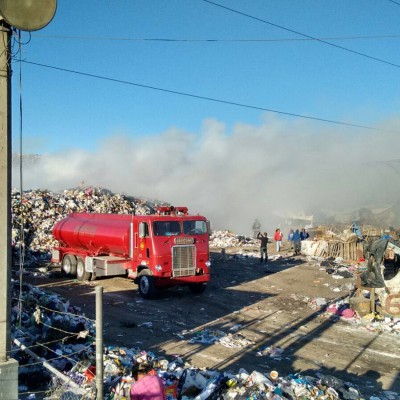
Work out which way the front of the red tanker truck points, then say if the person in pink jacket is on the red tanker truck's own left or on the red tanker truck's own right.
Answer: on the red tanker truck's own right

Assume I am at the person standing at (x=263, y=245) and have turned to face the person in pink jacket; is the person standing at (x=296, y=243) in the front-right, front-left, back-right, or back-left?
back-left

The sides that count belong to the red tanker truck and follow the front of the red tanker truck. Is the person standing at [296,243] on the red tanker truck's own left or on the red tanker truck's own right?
on the red tanker truck's own left

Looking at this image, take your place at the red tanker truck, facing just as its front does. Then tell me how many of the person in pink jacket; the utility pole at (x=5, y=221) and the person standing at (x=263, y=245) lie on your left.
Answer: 1

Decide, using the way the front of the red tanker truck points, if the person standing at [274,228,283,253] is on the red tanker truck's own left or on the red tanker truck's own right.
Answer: on the red tanker truck's own left

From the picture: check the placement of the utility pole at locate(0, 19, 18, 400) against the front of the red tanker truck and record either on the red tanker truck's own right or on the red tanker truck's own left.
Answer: on the red tanker truck's own right

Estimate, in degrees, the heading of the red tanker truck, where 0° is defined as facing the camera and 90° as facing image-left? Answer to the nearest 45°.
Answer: approximately 315°

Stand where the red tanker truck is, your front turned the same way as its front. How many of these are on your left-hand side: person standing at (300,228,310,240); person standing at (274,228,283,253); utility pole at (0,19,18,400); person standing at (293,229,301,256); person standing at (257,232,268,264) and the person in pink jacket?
4

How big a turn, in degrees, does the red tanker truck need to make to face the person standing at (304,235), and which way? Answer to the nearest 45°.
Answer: approximately 90° to its left

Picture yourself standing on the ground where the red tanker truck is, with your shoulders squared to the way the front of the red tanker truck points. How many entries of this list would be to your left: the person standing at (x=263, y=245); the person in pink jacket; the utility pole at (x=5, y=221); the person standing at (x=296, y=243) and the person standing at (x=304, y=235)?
3

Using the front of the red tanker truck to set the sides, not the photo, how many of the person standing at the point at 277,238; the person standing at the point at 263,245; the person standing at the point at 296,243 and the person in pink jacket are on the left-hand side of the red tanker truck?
3

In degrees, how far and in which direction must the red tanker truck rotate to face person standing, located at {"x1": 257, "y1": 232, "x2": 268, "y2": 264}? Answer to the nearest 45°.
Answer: approximately 90° to its left
